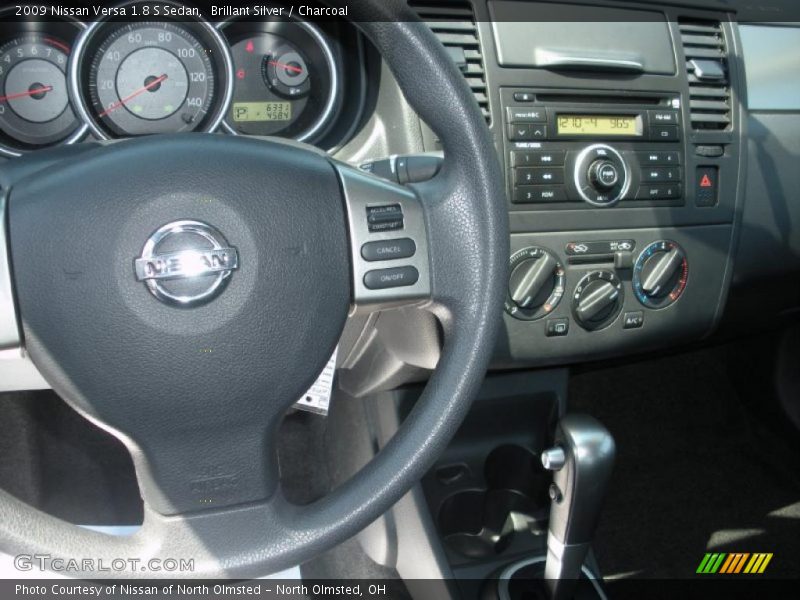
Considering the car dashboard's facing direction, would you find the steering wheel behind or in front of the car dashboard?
in front

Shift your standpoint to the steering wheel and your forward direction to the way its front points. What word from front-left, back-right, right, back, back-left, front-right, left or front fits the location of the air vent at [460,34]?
back-left

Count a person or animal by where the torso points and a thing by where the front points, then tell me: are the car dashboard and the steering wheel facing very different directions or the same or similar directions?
same or similar directions

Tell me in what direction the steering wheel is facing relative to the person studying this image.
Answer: facing the viewer

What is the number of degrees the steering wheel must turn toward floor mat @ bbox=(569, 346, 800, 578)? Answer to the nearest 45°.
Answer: approximately 135° to its left

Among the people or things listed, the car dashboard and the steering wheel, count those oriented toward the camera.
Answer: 2
